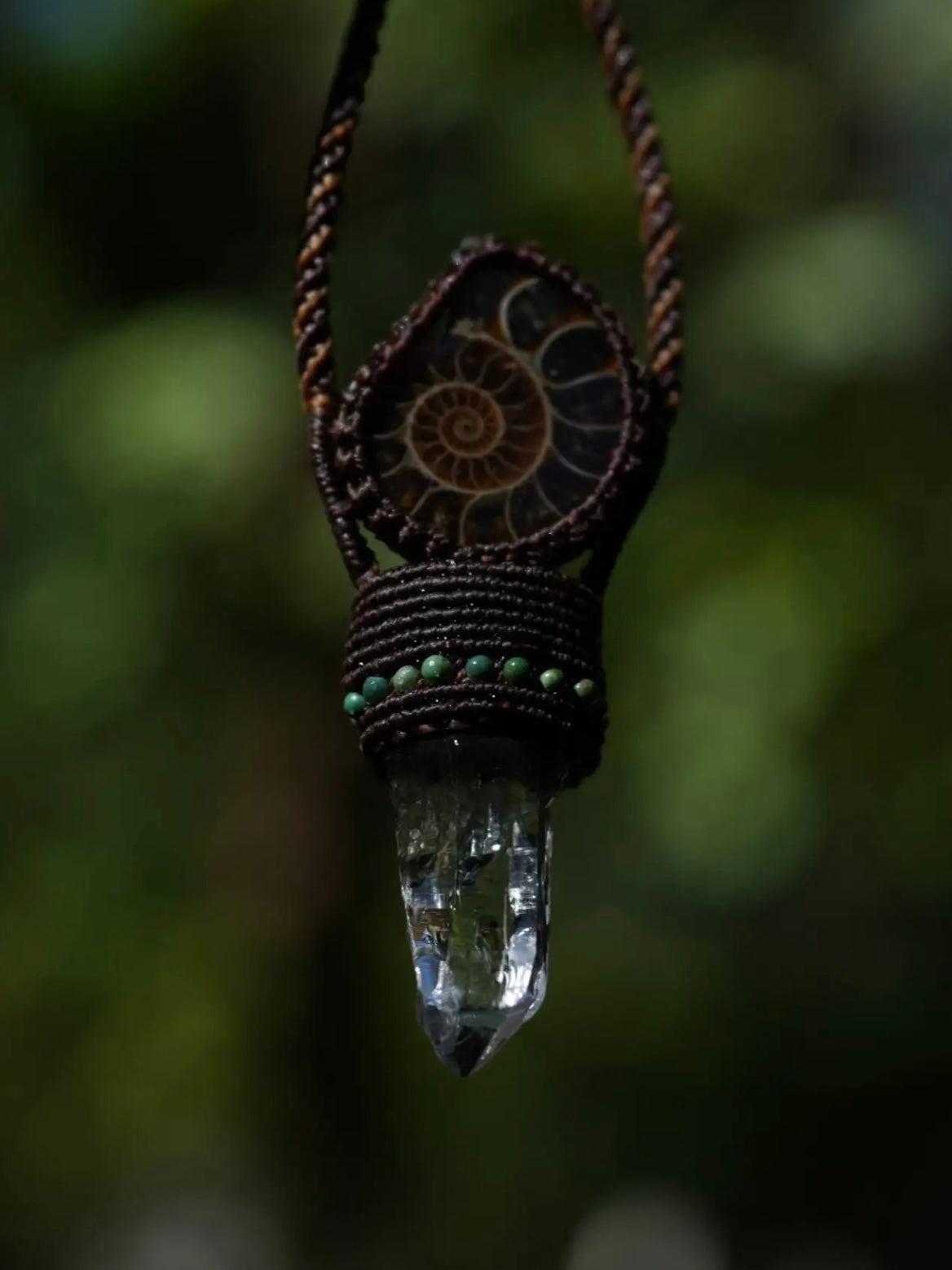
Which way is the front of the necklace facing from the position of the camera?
facing the viewer
